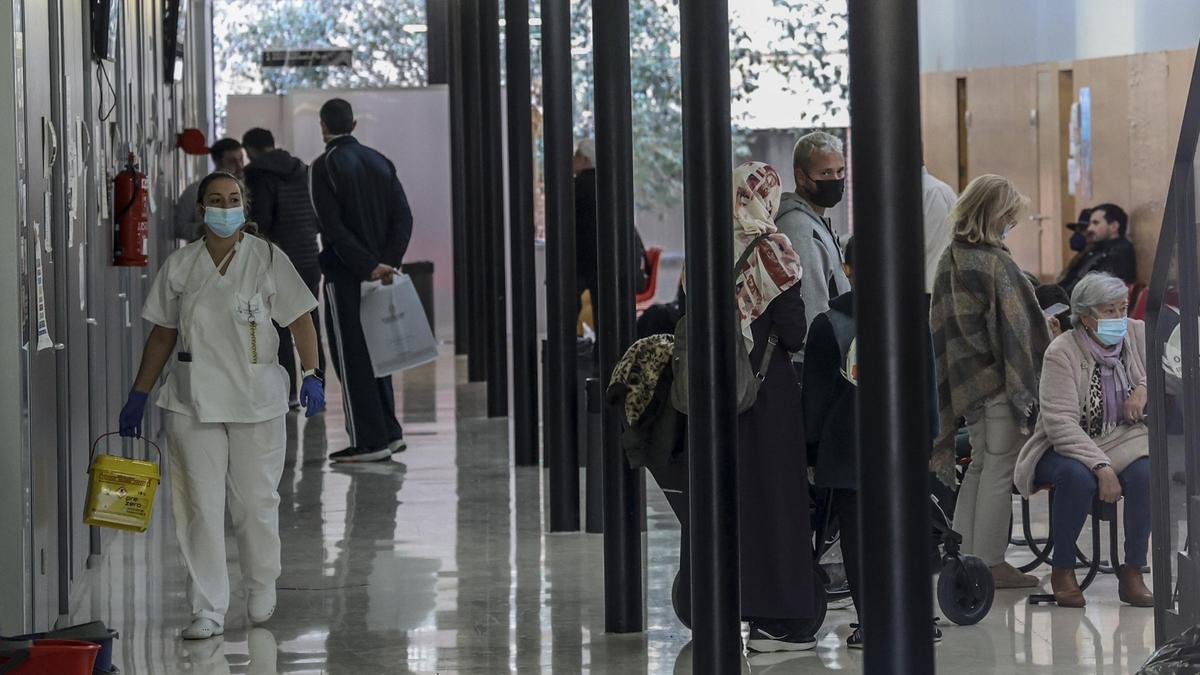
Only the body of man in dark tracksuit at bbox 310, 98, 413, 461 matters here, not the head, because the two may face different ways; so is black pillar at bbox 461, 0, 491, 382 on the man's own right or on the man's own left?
on the man's own right

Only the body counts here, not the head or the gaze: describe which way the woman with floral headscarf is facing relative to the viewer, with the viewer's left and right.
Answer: facing away from the viewer and to the right of the viewer

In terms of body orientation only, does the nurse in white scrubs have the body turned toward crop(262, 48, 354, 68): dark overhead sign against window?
no

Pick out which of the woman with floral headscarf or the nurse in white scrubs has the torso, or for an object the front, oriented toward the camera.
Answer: the nurse in white scrubs

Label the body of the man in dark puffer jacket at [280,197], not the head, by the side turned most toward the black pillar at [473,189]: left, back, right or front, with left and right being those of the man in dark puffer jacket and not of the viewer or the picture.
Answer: right

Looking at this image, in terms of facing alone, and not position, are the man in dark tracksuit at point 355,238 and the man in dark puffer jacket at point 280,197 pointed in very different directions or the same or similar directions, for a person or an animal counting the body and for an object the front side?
same or similar directions

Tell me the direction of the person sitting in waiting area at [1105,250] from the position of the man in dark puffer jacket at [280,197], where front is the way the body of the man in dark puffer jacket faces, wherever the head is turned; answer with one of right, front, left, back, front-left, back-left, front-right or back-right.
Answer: back-right

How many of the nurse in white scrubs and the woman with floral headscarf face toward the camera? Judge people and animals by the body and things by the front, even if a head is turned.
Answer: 1

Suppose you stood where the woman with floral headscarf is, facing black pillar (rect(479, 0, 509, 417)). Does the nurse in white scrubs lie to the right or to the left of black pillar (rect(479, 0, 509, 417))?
left

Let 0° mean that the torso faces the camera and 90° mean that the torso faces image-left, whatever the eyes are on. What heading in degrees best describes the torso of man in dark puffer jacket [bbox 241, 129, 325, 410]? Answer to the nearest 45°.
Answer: approximately 135°

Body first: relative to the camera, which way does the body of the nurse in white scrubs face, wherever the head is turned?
toward the camera

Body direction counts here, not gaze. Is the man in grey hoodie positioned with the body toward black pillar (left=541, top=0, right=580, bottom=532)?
no

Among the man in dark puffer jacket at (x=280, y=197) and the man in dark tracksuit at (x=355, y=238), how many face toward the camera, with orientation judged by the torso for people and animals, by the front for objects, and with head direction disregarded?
0

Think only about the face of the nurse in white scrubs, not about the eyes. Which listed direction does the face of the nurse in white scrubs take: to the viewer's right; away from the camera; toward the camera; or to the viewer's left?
toward the camera

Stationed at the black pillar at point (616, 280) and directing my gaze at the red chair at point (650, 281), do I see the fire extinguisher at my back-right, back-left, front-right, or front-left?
front-left
